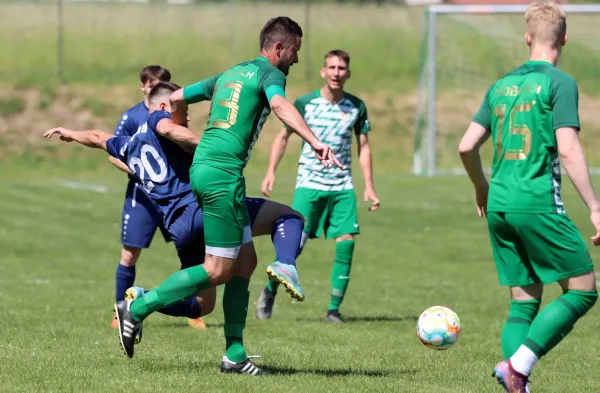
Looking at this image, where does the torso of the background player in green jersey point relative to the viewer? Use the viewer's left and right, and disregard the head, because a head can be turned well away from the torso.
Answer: facing the viewer

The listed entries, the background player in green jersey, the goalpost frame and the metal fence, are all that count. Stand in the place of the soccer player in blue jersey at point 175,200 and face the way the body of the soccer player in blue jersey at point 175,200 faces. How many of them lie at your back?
0

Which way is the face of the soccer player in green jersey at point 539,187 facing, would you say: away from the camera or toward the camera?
away from the camera

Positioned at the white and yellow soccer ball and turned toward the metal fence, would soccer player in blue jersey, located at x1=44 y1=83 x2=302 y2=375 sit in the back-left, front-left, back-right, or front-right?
front-left

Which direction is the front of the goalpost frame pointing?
toward the camera

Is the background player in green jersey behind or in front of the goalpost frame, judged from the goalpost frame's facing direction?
in front

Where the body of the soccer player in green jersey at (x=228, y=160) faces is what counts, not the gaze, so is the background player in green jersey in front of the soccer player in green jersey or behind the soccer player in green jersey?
in front

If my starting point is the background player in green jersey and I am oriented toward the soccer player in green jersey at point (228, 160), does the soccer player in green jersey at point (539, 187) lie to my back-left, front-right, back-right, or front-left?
front-left

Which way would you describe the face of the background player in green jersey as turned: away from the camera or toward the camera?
toward the camera

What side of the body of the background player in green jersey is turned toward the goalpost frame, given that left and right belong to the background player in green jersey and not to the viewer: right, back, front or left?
back

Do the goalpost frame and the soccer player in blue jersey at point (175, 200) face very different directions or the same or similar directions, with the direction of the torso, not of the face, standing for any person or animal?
very different directions

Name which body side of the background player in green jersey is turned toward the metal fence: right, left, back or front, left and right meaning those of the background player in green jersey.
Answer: back

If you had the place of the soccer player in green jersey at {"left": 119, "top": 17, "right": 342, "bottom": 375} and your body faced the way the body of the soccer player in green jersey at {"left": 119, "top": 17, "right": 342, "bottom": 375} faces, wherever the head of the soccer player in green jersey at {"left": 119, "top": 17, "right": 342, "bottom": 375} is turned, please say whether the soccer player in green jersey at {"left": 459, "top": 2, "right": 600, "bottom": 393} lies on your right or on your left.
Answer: on your right

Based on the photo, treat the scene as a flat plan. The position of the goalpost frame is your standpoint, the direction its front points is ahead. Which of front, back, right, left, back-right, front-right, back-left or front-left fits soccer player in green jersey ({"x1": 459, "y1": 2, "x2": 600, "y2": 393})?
front

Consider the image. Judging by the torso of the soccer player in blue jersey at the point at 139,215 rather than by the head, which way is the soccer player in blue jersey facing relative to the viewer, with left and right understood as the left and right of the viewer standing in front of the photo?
facing the viewer and to the right of the viewer

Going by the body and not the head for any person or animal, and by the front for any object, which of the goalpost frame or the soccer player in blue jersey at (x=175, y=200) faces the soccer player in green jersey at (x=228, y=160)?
the goalpost frame
